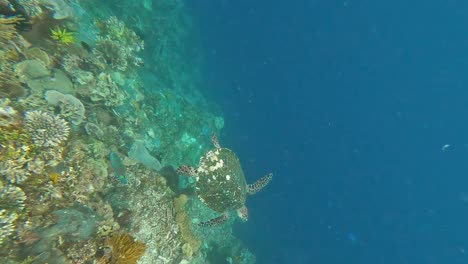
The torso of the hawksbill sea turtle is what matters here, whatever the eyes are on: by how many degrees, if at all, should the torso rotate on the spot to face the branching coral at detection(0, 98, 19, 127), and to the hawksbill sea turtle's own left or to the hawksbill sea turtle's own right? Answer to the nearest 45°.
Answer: approximately 90° to the hawksbill sea turtle's own right

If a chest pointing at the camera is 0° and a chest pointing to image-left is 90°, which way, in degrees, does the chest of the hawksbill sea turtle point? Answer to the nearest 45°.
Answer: approximately 315°

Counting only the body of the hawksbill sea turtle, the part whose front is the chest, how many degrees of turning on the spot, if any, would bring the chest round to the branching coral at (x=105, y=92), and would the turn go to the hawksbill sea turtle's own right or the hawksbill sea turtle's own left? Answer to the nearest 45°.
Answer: approximately 135° to the hawksbill sea turtle's own right

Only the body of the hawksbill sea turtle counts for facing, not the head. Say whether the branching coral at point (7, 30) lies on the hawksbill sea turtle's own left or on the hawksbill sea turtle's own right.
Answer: on the hawksbill sea turtle's own right

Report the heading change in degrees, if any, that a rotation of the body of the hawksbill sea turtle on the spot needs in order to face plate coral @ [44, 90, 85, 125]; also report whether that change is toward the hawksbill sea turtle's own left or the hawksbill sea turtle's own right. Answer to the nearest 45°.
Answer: approximately 90° to the hawksbill sea turtle's own right

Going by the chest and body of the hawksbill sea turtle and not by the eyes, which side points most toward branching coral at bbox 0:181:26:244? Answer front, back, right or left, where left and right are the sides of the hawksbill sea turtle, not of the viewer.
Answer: right

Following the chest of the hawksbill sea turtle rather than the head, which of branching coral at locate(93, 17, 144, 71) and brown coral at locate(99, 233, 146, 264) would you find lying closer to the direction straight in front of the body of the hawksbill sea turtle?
the brown coral

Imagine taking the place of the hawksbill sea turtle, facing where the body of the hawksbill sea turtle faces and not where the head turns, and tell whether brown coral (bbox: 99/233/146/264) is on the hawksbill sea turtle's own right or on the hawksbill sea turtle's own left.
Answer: on the hawksbill sea turtle's own right

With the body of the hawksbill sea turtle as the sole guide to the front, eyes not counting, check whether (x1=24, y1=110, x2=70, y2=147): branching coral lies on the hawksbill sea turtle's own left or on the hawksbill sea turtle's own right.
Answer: on the hawksbill sea turtle's own right

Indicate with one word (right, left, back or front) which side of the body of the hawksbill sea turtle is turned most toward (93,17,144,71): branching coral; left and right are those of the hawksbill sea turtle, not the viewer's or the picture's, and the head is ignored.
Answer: back

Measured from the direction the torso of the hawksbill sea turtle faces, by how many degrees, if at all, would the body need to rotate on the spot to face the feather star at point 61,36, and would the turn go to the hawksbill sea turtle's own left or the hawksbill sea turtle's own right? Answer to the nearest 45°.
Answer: approximately 135° to the hawksbill sea turtle's own right

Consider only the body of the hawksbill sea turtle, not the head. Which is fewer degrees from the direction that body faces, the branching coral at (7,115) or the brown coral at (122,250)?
the brown coral
